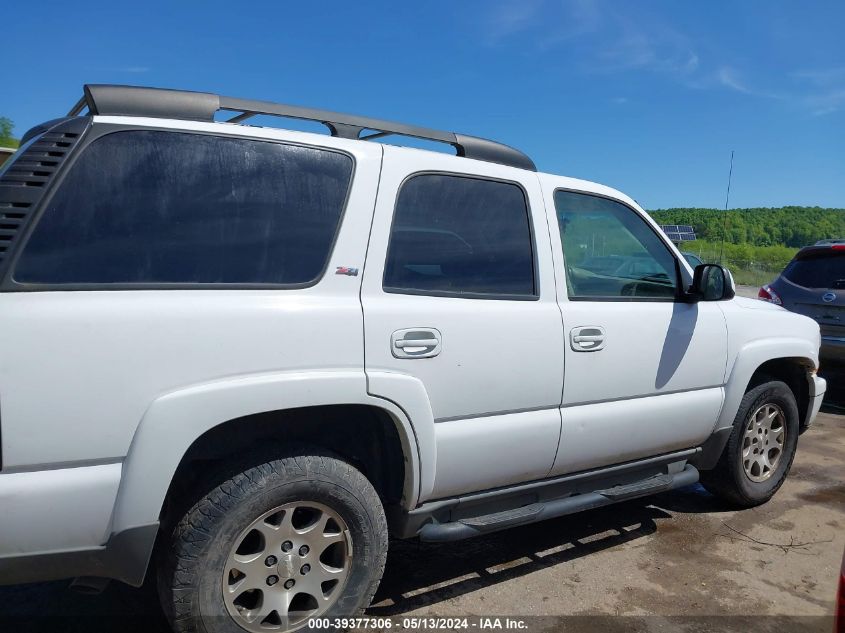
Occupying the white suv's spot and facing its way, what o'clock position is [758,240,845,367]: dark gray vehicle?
The dark gray vehicle is roughly at 12 o'clock from the white suv.

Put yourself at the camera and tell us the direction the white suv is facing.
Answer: facing away from the viewer and to the right of the viewer
